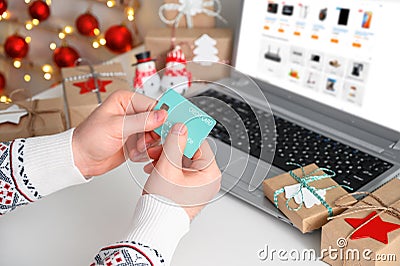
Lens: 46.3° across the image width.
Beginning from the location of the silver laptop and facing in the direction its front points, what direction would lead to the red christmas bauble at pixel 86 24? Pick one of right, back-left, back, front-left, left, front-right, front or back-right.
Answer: right

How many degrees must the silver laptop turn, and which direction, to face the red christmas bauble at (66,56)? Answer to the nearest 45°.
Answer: approximately 90° to its right

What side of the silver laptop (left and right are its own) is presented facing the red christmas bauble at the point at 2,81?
right

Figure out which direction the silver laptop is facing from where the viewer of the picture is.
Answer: facing the viewer and to the left of the viewer

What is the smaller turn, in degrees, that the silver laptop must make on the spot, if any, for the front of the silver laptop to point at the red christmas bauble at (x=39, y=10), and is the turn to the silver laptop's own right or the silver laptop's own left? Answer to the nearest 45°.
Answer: approximately 90° to the silver laptop's own right

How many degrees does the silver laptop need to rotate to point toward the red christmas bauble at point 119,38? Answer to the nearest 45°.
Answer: approximately 90° to its right

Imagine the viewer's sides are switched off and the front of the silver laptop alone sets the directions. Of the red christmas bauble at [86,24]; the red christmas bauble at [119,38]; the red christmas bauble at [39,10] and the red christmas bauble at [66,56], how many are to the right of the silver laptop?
4
